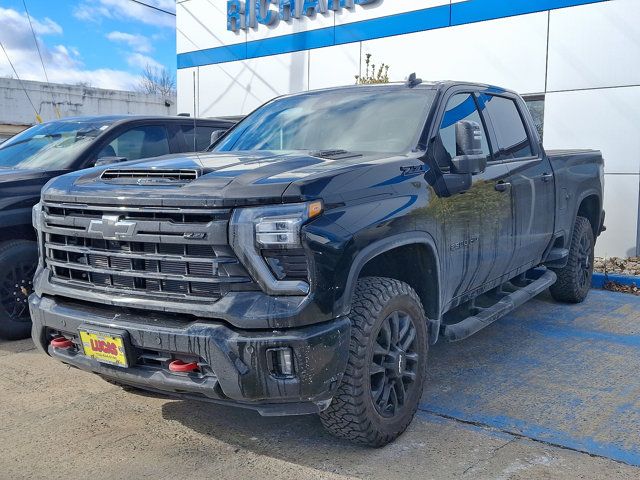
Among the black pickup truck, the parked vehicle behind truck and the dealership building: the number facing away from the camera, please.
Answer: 0

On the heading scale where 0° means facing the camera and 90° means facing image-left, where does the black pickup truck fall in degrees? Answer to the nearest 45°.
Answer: approximately 45°

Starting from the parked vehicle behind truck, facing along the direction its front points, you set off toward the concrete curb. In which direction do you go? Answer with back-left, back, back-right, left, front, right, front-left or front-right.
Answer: back-left

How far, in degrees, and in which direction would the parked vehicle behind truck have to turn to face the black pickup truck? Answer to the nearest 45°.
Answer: approximately 90° to its left

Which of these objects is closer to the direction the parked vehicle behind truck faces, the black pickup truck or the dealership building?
the black pickup truck

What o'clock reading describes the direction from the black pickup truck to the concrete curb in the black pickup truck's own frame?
The concrete curb is roughly at 6 o'clock from the black pickup truck.

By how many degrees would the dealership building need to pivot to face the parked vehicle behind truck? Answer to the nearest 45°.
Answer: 0° — it already faces it

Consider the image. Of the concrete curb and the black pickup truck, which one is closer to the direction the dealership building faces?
the black pickup truck

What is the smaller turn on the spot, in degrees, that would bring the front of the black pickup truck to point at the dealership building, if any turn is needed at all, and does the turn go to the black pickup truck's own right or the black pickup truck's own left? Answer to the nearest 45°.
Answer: approximately 135° to the black pickup truck's own right

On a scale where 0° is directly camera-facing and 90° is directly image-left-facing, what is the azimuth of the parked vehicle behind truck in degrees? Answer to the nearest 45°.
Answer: approximately 45°

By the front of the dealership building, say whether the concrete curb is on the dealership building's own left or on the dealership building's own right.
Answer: on the dealership building's own left

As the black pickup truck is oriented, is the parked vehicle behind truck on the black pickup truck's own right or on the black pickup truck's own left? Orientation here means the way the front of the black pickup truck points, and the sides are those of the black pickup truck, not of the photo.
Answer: on the black pickup truck's own right

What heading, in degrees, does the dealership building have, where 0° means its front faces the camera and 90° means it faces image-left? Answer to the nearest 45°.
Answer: approximately 45°
